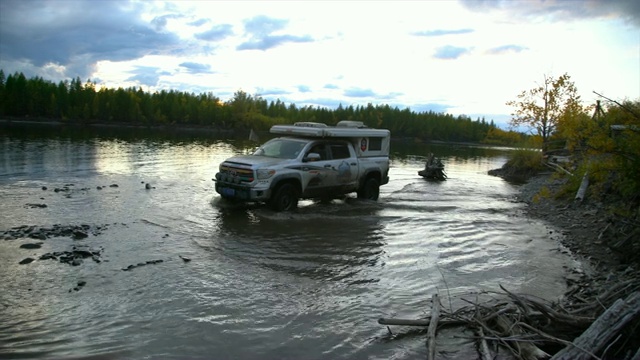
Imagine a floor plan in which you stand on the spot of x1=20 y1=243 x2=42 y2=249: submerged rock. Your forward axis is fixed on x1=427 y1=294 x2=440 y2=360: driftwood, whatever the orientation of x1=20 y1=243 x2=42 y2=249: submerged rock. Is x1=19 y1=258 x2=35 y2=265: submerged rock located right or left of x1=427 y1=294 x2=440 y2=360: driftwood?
right

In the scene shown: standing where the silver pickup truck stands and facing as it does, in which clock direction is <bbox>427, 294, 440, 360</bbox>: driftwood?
The driftwood is roughly at 10 o'clock from the silver pickup truck.

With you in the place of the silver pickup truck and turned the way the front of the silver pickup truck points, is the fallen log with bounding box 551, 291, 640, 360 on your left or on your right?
on your left

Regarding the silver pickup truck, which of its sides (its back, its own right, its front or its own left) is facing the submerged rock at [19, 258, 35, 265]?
front

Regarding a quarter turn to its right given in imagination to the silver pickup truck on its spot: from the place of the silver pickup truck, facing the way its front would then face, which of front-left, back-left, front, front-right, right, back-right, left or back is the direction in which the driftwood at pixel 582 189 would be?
back-right

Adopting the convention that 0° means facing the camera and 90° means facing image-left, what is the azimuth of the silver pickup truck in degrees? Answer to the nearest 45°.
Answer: approximately 45°

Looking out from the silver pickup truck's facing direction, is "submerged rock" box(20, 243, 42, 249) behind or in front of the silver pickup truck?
in front

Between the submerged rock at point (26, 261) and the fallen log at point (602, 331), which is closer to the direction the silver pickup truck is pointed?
the submerged rock

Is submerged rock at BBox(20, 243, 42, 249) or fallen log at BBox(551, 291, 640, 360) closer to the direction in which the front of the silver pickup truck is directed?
the submerged rock

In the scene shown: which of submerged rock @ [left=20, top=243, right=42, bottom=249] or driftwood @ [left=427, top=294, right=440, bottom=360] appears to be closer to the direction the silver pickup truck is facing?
the submerged rock
